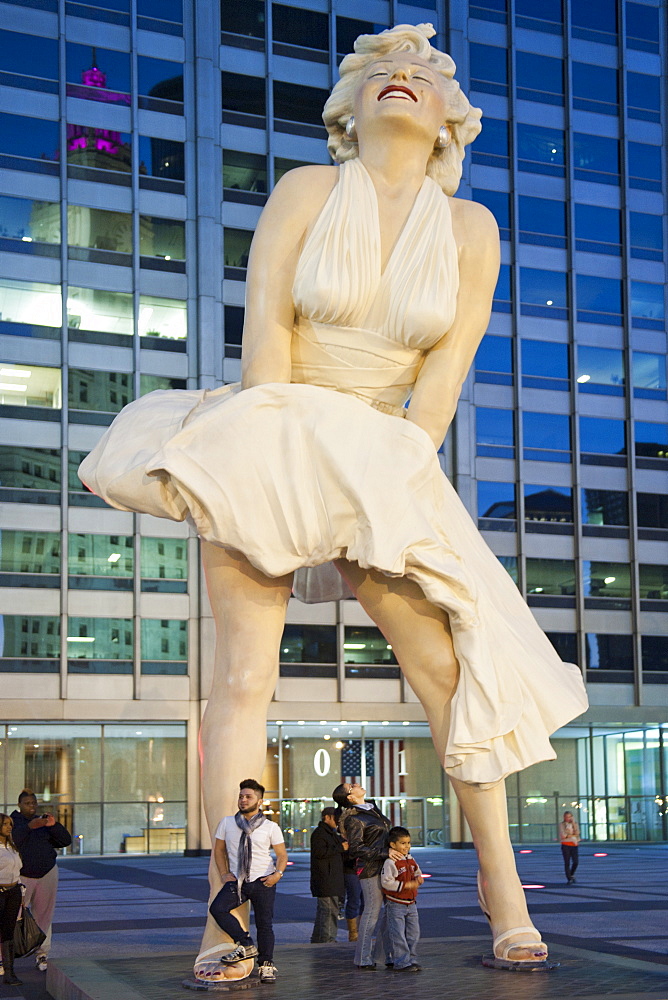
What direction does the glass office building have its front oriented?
toward the camera

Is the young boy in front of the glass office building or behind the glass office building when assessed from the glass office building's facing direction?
in front

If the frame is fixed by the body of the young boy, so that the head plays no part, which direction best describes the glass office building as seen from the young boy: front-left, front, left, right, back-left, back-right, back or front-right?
back-left

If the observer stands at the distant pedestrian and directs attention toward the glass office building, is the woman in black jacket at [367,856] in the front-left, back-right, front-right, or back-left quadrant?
back-left

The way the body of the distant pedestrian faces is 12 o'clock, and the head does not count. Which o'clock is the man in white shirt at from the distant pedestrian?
The man in white shirt is roughly at 12 o'clock from the distant pedestrian.

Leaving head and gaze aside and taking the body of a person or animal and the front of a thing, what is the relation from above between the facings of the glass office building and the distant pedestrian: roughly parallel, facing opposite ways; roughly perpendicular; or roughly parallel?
roughly parallel

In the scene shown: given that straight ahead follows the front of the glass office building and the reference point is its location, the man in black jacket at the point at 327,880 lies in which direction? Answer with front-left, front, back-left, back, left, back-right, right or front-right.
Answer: front

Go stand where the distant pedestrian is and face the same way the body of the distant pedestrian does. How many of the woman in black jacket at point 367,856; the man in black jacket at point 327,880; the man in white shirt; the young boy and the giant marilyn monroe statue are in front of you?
5

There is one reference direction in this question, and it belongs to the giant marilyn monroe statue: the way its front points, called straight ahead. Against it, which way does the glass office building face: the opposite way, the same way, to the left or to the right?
the same way

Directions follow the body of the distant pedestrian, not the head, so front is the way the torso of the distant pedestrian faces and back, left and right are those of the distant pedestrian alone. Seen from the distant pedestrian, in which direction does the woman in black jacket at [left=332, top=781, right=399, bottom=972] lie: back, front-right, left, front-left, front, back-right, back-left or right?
front

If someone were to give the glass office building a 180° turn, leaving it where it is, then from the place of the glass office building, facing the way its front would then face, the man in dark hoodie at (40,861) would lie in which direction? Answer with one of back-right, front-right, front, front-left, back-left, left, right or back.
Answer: back

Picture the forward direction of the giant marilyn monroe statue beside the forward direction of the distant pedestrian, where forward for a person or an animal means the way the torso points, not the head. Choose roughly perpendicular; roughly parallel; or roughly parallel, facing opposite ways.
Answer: roughly parallel

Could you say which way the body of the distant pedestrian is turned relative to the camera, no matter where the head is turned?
toward the camera

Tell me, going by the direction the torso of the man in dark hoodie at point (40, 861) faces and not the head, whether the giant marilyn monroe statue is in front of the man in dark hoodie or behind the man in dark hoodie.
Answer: in front

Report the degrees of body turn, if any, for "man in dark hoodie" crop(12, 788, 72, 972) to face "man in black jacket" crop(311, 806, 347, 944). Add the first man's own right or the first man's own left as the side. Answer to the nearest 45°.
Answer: approximately 45° to the first man's own left

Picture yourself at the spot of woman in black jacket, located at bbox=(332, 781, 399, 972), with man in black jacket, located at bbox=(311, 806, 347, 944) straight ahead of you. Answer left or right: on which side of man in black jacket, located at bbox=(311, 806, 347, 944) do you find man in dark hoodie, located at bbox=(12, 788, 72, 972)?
left

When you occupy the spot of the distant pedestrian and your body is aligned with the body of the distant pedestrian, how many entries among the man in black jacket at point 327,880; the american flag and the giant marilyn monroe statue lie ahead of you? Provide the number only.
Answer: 2
